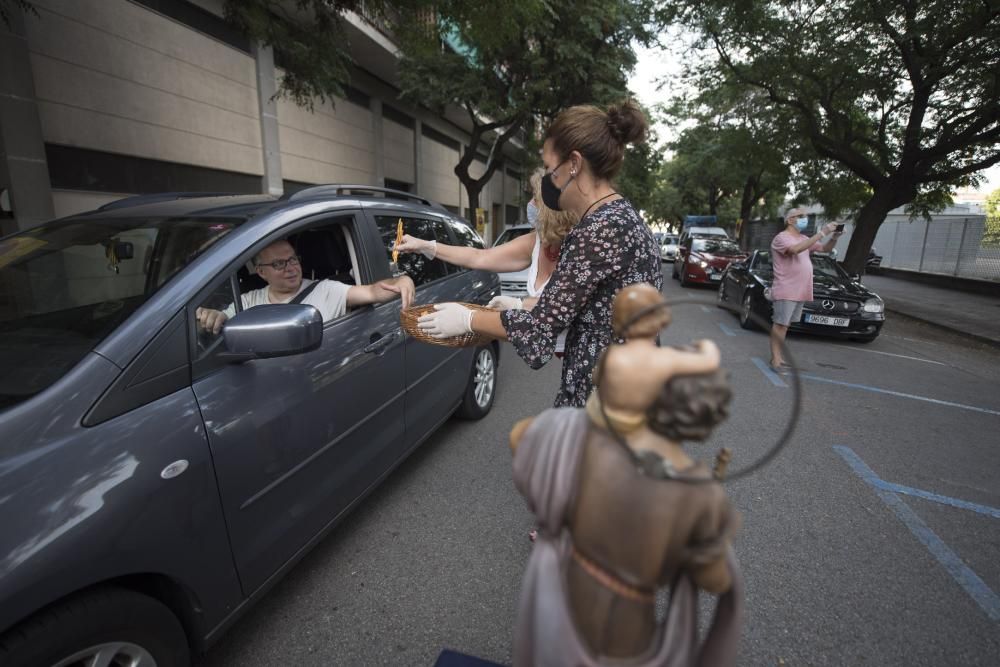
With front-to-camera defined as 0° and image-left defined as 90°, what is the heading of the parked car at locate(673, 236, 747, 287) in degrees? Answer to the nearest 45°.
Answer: approximately 315°

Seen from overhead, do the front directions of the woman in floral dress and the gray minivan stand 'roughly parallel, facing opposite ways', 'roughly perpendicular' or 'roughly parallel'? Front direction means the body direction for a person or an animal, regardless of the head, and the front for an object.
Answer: roughly perpendicular

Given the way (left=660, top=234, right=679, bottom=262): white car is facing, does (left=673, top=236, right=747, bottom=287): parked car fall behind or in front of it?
in front

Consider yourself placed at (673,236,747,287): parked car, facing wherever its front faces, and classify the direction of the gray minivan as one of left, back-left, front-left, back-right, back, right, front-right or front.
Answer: front-right

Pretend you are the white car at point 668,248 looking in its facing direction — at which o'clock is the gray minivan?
The gray minivan is roughly at 12 o'clock from the white car.

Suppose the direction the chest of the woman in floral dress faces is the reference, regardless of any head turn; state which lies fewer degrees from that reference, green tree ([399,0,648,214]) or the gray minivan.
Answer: the gray minivan

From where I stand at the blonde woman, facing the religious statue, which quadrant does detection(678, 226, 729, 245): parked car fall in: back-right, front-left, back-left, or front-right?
back-left

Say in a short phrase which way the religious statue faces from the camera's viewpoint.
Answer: facing away from the viewer

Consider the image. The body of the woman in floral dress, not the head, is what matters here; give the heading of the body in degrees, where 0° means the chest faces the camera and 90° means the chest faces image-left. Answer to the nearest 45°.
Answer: approximately 90°

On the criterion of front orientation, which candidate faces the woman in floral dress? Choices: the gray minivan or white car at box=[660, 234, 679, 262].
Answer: the white car

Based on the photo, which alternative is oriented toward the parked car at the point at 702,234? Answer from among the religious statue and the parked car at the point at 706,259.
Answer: the religious statue

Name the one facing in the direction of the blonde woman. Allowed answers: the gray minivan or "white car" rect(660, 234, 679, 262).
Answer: the white car

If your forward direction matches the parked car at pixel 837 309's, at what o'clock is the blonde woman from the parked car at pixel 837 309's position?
The blonde woman is roughly at 2 o'clock from the parked car.

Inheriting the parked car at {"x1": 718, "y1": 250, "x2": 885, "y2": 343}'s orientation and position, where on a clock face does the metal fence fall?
The metal fence is roughly at 8 o'clock from the parked car.

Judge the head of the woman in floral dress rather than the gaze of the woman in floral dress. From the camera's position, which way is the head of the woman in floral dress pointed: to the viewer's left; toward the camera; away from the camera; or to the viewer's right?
to the viewer's left

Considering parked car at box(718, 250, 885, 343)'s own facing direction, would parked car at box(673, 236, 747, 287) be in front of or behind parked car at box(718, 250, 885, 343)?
behind

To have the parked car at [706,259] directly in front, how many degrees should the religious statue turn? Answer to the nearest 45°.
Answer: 0° — it already faces it
